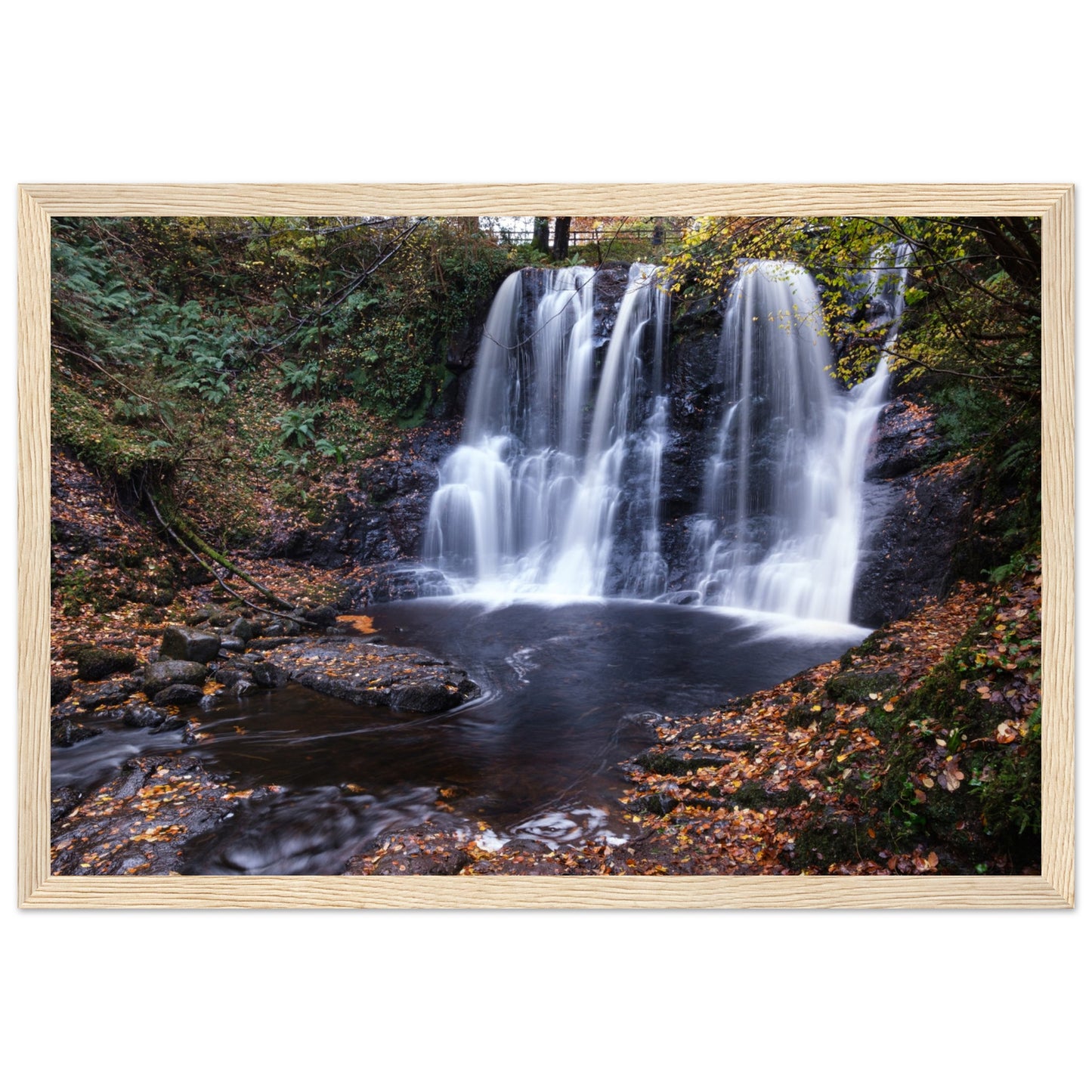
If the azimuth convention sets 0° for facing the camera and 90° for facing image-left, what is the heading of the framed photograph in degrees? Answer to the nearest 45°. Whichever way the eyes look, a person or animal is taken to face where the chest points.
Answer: approximately 0°
